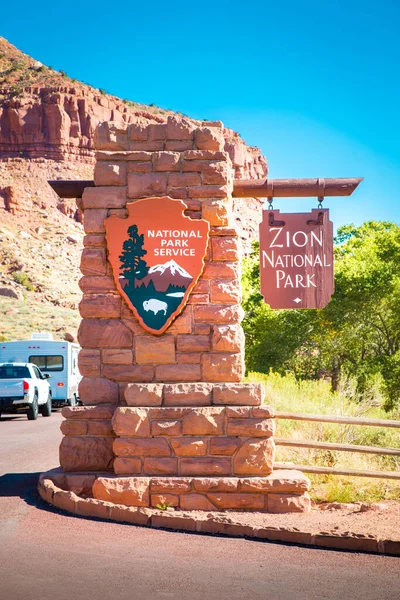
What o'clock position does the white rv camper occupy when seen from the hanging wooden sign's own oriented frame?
The white rv camper is roughly at 5 o'clock from the hanging wooden sign.

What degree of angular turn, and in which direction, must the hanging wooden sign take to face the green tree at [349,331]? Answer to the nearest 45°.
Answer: approximately 180°

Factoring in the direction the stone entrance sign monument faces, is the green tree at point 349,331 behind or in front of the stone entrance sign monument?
behind

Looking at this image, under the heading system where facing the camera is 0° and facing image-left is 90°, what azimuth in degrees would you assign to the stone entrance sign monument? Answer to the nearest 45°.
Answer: approximately 0°

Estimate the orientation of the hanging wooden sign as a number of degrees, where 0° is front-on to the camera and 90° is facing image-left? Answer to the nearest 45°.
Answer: approximately 0°
